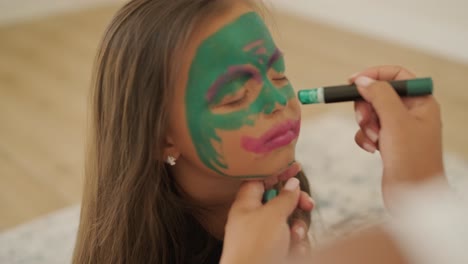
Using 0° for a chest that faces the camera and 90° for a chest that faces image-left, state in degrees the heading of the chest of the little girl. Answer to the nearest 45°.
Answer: approximately 315°

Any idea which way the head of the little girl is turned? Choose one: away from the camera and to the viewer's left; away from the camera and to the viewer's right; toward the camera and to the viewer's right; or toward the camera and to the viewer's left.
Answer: toward the camera and to the viewer's right
